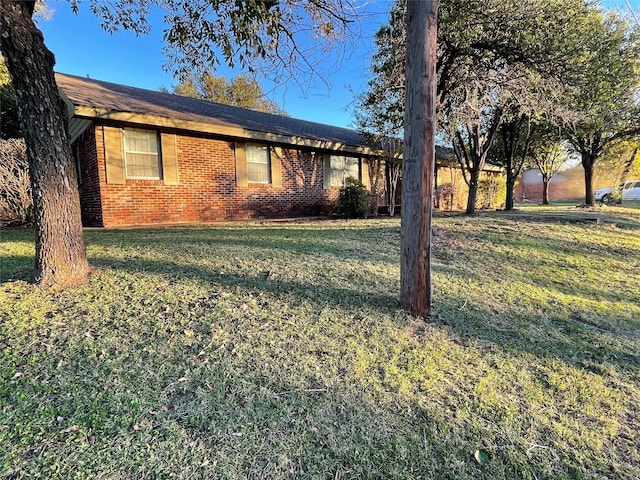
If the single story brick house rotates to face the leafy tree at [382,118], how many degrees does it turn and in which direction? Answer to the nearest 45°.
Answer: approximately 45° to its left

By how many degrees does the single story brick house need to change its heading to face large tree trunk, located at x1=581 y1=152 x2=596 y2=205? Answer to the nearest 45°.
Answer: approximately 45° to its left

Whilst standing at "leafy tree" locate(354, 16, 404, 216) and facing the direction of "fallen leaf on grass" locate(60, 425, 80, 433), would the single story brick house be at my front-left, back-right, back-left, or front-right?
front-right

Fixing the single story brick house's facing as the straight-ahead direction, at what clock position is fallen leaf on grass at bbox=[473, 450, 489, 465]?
The fallen leaf on grass is roughly at 1 o'clock from the single story brick house.

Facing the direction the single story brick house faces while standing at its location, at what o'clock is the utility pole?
The utility pole is roughly at 1 o'clock from the single story brick house.

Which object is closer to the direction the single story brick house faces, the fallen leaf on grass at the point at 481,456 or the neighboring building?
the fallen leaf on grass

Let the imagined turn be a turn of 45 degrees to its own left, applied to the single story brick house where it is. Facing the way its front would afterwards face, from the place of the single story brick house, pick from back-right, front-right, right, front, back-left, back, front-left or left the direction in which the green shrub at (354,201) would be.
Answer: front

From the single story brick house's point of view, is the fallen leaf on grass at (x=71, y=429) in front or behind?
in front

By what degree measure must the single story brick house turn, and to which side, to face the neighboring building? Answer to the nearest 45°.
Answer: approximately 90° to its left

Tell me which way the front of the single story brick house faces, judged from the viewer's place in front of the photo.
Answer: facing the viewer and to the right of the viewer

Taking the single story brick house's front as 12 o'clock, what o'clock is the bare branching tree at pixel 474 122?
The bare branching tree is roughly at 11 o'clock from the single story brick house.

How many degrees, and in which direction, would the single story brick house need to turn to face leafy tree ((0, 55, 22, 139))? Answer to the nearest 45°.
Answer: approximately 180°
